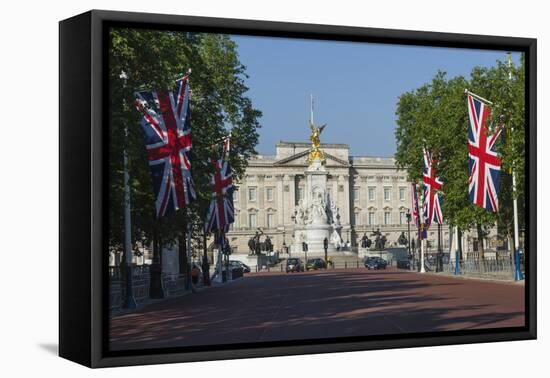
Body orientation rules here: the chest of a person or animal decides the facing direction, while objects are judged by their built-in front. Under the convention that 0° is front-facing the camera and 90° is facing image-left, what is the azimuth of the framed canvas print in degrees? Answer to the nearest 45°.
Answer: approximately 315°
